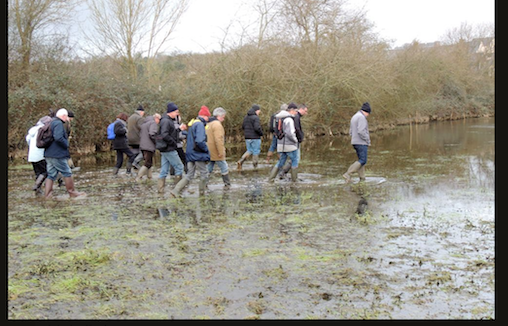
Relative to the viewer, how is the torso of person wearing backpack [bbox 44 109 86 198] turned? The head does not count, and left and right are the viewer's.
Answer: facing to the right of the viewer

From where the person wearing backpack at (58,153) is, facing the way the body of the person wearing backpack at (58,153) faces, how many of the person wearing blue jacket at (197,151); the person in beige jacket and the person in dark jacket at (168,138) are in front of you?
3

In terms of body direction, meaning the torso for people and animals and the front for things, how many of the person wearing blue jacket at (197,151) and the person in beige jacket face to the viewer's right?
2

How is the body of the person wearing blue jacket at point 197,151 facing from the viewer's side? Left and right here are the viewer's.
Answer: facing to the right of the viewer

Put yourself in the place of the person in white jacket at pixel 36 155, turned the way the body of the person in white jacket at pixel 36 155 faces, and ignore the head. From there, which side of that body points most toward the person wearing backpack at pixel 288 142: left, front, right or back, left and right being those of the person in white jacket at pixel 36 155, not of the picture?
front

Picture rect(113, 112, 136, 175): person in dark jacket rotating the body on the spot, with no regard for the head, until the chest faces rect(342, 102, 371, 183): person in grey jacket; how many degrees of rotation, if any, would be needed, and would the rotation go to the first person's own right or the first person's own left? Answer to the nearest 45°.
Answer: approximately 45° to the first person's own right

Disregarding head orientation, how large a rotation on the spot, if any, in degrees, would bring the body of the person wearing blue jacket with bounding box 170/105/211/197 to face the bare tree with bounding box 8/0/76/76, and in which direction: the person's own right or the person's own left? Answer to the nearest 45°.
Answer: approximately 135° to the person's own left

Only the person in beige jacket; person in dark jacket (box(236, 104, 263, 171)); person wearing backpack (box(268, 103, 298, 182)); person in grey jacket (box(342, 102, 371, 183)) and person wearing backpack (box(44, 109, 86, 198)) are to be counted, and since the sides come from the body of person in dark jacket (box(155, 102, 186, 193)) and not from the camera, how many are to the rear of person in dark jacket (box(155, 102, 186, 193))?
1

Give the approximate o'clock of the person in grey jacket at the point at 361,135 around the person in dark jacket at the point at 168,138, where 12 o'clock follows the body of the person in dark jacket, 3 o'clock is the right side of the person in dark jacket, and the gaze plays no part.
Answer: The person in grey jacket is roughly at 12 o'clock from the person in dark jacket.

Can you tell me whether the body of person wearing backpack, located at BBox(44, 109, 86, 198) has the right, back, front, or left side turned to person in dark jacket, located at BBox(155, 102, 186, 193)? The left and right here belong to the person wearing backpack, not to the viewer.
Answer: front

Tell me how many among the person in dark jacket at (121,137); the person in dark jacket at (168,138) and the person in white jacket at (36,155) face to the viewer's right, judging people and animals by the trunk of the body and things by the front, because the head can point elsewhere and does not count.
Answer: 3

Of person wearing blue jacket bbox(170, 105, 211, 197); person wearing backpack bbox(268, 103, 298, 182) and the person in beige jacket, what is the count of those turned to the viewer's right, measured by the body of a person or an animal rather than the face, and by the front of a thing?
3

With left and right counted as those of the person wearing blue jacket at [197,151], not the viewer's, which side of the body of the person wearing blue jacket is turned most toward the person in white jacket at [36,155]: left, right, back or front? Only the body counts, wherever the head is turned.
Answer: back

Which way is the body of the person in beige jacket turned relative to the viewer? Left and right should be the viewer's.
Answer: facing to the right of the viewer

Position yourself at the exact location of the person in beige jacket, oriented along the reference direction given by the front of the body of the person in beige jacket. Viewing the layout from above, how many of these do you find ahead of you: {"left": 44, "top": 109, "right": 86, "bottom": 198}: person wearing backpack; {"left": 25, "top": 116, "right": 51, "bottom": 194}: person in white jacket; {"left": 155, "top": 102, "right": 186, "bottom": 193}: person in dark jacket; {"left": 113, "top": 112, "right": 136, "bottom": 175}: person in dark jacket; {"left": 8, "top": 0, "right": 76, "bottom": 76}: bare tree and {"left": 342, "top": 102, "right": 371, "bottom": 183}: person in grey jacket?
1

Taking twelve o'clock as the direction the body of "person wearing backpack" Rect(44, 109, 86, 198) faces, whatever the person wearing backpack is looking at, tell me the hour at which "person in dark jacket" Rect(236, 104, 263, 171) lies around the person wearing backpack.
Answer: The person in dark jacket is roughly at 11 o'clock from the person wearing backpack.
